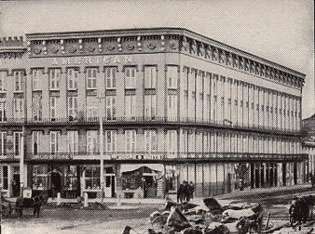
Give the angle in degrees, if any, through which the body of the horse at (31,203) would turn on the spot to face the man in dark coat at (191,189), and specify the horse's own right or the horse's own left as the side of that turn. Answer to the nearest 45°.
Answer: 0° — it already faces them

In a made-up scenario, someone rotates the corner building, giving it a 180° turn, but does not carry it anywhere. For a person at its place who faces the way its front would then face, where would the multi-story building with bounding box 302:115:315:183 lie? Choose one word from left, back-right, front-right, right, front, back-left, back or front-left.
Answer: right

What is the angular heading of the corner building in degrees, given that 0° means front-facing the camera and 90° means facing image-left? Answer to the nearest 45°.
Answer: approximately 0°

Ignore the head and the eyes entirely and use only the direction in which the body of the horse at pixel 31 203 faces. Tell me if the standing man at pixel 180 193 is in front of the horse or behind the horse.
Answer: in front

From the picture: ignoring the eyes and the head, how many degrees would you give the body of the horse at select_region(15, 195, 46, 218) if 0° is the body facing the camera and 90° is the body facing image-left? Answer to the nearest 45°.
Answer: approximately 270°

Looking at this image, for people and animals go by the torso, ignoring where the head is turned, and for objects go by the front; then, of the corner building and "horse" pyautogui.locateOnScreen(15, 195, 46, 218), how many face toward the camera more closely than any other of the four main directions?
1
